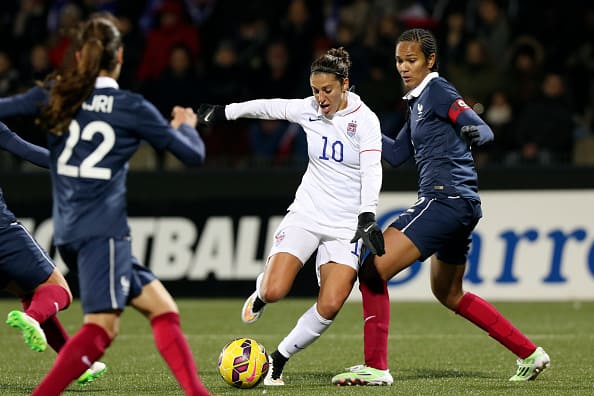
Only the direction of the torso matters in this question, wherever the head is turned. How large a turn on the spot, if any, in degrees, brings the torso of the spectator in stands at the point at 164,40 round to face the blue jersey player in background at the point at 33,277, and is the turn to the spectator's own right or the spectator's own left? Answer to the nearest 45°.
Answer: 0° — they already face them

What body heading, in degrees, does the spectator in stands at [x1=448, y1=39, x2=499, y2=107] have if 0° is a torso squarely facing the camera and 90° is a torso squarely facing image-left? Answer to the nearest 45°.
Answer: approximately 0°

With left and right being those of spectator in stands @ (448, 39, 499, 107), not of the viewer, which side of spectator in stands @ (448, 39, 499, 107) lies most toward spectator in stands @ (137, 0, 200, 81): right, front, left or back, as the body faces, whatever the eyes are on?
right

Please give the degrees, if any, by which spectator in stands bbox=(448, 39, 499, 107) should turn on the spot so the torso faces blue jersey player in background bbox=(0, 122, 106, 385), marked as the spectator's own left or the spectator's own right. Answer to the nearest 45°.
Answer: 0° — they already face them

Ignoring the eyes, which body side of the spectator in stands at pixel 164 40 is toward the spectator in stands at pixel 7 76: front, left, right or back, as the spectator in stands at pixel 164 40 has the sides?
right

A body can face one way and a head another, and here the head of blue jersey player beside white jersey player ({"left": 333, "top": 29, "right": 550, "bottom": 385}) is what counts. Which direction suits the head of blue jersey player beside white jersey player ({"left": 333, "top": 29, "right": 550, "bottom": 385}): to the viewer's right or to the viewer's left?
to the viewer's left

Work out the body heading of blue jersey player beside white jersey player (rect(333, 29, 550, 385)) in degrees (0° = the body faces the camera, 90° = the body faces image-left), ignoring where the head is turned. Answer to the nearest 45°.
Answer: approximately 45°

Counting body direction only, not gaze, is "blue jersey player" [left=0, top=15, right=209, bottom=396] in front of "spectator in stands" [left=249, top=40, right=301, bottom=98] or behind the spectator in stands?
in front
